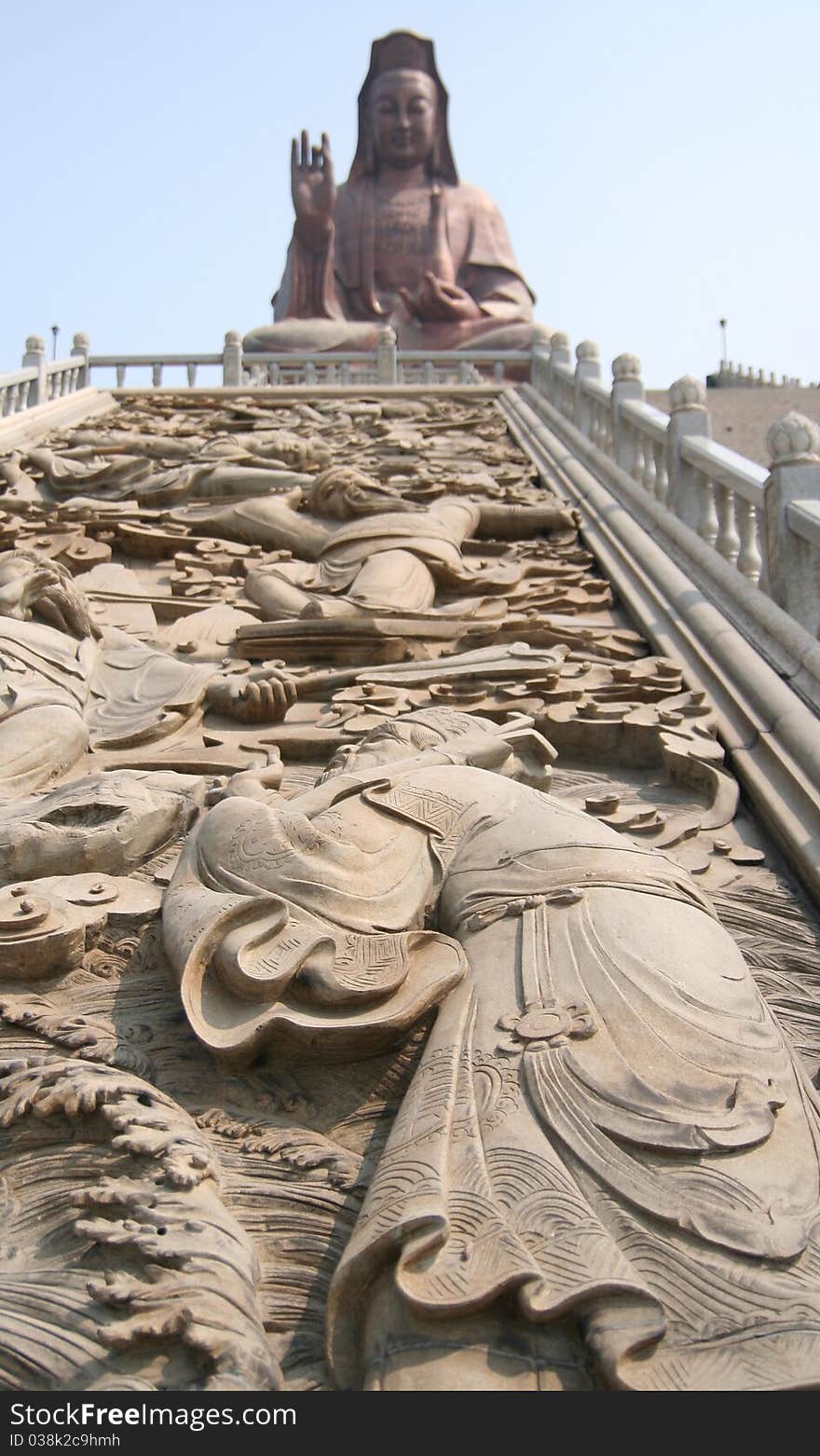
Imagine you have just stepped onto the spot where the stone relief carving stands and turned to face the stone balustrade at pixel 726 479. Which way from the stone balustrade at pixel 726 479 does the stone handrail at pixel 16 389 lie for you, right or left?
left

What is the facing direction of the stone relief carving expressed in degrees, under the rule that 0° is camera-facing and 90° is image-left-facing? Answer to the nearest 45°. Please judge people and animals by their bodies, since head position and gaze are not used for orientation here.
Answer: approximately 0°

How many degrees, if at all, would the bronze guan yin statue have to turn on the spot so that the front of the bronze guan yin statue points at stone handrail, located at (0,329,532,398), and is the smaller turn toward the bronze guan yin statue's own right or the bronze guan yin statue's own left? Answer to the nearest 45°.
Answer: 0° — it already faces it

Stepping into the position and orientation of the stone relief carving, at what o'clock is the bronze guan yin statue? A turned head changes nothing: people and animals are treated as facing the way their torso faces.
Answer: The bronze guan yin statue is roughly at 6 o'clock from the stone relief carving.

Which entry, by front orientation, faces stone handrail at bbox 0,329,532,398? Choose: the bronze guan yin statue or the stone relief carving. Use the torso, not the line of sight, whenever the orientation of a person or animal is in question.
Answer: the bronze guan yin statue

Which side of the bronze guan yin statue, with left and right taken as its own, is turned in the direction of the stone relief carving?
front

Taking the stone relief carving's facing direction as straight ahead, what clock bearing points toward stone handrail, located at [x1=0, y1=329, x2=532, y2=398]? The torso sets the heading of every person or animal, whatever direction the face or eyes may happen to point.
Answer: The stone handrail is roughly at 6 o'clock from the stone relief carving.

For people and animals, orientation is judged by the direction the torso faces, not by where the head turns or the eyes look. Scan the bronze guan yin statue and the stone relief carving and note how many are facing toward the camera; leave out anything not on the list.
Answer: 2

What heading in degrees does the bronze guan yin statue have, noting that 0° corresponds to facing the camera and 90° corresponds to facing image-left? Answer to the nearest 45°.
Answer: approximately 0°
